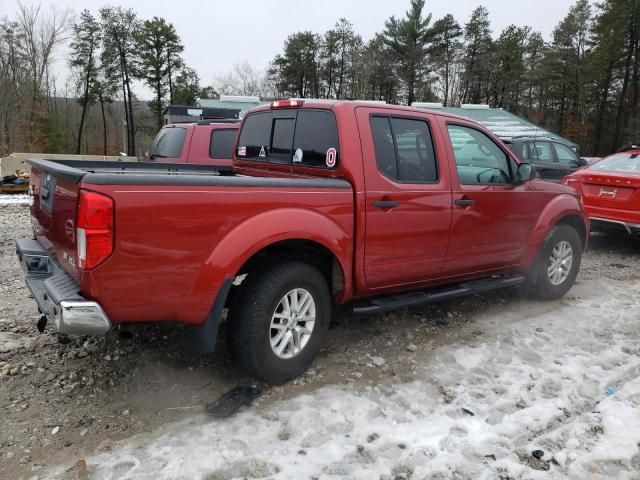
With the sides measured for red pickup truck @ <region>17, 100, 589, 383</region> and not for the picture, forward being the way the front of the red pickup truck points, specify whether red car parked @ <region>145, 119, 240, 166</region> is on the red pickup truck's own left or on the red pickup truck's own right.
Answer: on the red pickup truck's own left

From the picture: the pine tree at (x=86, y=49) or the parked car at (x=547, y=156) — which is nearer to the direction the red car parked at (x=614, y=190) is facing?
the parked car

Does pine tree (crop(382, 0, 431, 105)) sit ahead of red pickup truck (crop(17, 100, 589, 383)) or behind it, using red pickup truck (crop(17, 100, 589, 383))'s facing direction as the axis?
ahead

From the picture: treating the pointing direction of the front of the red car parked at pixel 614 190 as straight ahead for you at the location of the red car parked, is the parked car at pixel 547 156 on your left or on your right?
on your left

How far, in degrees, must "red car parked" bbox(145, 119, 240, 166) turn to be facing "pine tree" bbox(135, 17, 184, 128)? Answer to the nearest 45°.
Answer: approximately 45° to its left

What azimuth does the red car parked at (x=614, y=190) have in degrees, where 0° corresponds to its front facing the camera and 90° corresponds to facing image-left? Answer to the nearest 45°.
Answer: approximately 225°

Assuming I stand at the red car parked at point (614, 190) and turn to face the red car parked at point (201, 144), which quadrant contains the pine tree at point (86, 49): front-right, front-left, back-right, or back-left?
front-right

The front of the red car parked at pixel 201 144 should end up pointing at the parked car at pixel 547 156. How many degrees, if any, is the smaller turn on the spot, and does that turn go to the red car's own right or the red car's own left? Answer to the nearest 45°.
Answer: approximately 45° to the red car's own right

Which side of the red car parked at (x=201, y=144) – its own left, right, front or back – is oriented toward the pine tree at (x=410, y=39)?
front

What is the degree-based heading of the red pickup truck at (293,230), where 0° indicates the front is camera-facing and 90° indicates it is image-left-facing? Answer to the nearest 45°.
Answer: approximately 225°

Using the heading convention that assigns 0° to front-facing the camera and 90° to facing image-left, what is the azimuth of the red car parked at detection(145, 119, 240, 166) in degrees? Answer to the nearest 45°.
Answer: approximately 225°

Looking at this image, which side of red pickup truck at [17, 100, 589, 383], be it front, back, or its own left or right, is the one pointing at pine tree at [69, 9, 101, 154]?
left

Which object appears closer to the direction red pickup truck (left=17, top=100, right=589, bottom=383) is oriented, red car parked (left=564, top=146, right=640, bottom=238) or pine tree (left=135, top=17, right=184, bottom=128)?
the red car parked

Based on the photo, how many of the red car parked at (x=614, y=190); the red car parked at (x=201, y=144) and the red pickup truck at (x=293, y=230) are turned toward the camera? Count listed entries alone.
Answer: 0
